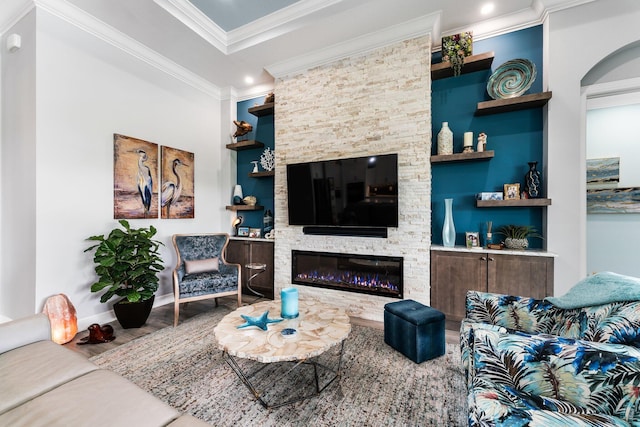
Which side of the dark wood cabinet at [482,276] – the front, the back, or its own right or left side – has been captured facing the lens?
front

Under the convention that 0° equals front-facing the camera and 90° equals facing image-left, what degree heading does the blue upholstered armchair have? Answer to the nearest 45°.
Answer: approximately 315°

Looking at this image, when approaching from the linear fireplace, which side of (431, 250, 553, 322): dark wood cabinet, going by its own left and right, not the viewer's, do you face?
right

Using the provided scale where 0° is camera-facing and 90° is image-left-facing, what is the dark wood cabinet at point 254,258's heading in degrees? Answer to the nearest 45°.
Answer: approximately 45°

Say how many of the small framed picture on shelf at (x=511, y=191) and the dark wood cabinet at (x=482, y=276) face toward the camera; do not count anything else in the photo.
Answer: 2

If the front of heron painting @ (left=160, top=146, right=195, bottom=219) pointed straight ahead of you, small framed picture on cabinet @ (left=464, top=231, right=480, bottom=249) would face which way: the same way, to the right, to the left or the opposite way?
to the right

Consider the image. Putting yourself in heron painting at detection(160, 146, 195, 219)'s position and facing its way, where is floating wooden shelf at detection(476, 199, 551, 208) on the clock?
The floating wooden shelf is roughly at 12 o'clock from the heron painting.

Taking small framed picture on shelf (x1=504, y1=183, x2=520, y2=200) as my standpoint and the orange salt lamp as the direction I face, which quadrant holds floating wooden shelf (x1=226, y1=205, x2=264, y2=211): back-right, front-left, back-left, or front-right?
front-right

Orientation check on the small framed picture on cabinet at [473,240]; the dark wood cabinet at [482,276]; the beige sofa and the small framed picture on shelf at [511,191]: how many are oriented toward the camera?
3

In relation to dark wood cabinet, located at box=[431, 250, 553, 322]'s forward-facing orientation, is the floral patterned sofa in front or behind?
in front

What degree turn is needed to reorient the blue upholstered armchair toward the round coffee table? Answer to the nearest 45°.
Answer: approximately 45° to its right

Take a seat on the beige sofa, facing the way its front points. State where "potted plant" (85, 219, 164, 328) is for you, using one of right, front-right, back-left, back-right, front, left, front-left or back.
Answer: front-left

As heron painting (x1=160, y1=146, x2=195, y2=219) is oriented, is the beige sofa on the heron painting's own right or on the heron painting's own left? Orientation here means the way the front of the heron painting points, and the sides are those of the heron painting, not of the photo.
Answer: on the heron painting's own right

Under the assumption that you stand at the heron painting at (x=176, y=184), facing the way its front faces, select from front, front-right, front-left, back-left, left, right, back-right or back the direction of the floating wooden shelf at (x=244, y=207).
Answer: front-left
